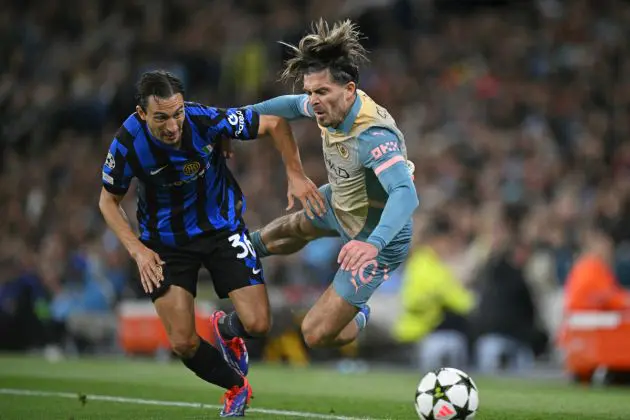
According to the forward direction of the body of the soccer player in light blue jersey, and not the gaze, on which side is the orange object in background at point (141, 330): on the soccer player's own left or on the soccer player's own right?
on the soccer player's own right

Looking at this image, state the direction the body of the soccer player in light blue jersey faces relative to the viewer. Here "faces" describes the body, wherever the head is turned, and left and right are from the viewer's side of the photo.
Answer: facing the viewer and to the left of the viewer

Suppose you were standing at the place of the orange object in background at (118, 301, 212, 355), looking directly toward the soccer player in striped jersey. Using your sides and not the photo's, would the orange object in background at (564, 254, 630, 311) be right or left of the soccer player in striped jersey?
left

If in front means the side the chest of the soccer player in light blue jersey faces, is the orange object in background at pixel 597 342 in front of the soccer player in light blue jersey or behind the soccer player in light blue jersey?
behind
